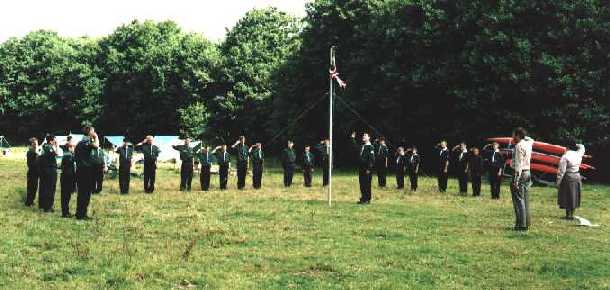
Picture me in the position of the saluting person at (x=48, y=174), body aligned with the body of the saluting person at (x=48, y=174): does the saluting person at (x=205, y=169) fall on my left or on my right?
on my left

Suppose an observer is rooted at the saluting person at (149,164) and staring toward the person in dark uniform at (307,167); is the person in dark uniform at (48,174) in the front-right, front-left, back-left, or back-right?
back-right

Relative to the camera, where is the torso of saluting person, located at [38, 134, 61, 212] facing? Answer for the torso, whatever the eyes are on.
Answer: to the viewer's right

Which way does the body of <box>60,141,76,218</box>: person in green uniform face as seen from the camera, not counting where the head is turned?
to the viewer's right

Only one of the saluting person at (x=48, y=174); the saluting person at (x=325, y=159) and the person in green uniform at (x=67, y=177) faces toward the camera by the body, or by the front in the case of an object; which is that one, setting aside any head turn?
the saluting person at (x=325, y=159)

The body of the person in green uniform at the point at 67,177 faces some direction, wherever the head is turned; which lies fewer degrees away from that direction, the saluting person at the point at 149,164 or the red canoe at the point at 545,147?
the red canoe

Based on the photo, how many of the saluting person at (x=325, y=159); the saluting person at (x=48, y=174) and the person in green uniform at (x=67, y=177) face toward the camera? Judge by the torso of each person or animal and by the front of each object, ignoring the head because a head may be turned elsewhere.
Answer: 1

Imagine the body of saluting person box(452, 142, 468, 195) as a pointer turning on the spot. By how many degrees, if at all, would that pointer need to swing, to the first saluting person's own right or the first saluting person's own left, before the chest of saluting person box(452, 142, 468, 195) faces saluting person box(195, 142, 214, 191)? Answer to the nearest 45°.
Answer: approximately 45° to the first saluting person's own right

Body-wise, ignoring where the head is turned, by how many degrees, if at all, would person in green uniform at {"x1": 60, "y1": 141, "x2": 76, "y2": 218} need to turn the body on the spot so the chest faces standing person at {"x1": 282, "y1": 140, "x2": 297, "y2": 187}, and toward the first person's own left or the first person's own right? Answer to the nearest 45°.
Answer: approximately 45° to the first person's own left

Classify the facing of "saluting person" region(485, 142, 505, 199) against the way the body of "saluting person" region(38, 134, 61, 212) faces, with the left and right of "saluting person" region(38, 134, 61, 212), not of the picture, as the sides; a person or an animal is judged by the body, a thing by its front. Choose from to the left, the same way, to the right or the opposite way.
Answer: the opposite way

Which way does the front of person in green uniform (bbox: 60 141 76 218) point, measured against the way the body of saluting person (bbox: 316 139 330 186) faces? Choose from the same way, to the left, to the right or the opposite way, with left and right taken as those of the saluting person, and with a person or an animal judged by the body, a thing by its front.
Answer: to the left

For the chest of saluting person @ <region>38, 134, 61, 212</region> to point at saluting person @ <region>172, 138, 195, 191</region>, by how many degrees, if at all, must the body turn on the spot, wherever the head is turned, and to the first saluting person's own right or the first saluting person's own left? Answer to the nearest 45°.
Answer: approximately 45° to the first saluting person's own left

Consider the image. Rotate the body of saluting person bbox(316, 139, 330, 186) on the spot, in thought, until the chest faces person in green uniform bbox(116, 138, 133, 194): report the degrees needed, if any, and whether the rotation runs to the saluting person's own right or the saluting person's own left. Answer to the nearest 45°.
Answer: approximately 45° to the saluting person's own right

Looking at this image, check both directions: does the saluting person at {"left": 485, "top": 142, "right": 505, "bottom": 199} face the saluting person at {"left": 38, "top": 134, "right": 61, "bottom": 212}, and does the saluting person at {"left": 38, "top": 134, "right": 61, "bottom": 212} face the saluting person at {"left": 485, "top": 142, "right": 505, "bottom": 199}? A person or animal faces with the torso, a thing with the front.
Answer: yes
